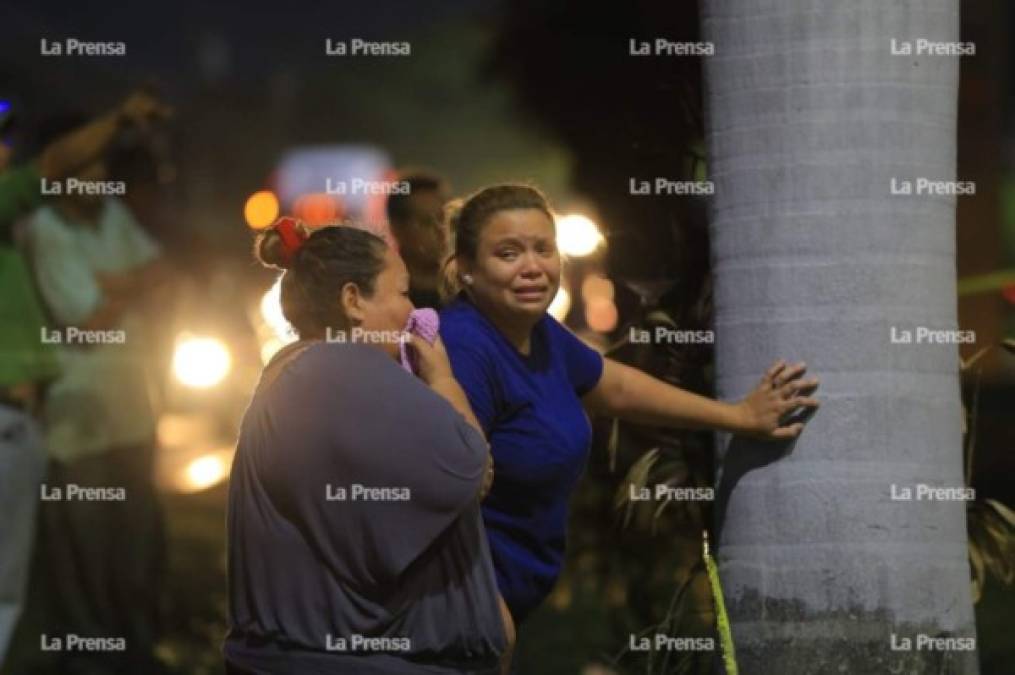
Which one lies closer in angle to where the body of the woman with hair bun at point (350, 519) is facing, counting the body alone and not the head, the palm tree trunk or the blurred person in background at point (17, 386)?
the palm tree trunk

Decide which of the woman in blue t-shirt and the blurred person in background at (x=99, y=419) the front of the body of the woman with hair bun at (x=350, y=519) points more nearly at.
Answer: the woman in blue t-shirt

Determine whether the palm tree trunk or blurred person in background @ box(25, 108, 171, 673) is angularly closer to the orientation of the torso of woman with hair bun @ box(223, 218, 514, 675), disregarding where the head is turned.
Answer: the palm tree trunk

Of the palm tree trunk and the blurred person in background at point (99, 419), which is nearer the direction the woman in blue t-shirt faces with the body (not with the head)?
the palm tree trunk

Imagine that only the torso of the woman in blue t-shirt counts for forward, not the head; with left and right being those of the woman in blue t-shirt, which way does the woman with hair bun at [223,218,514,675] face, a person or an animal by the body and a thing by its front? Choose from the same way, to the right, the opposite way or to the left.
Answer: to the left

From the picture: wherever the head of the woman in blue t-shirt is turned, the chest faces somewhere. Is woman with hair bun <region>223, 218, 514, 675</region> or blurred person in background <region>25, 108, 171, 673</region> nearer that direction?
the woman with hair bun

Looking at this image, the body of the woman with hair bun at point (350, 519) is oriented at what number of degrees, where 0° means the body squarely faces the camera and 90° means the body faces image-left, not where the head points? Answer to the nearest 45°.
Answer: approximately 225°

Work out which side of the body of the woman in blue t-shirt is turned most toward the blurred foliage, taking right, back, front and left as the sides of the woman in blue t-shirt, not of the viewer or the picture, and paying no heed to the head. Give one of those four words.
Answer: left

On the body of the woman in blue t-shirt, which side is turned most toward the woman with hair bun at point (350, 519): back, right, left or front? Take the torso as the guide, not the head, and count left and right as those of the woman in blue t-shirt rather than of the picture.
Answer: right
